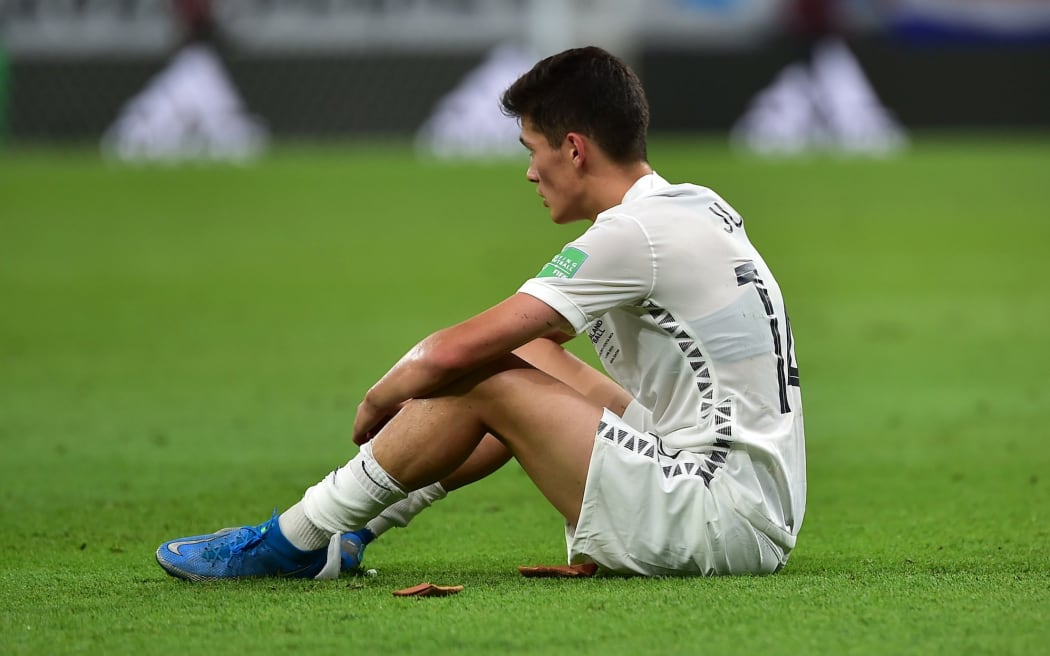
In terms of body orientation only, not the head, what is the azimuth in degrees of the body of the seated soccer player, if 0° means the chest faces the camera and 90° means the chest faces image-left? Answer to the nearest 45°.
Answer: approximately 90°

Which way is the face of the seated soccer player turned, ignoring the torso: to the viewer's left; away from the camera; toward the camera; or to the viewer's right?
to the viewer's left
